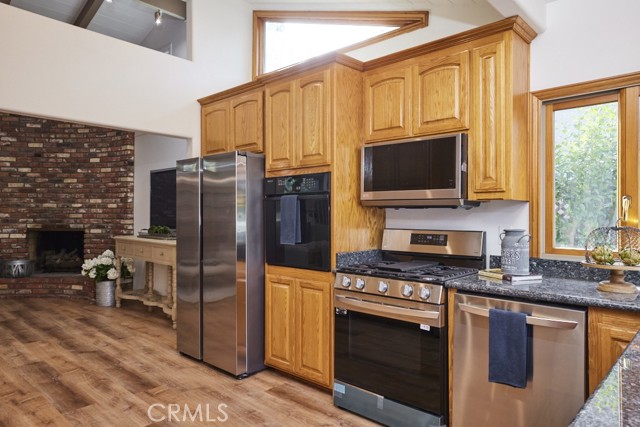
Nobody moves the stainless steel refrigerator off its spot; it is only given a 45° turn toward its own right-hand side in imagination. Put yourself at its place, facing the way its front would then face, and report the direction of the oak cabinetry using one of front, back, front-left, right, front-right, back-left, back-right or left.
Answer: back-left

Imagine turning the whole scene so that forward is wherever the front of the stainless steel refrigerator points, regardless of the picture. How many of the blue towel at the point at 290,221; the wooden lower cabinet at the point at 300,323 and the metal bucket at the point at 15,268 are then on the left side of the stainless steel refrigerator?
2

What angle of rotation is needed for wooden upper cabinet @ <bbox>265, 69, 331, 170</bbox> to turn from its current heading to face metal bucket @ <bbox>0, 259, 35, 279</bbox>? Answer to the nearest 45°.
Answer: approximately 90° to its right

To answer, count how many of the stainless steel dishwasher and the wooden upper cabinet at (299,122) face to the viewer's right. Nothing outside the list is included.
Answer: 0

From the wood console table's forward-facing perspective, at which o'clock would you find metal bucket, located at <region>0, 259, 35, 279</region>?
The metal bucket is roughly at 3 o'clock from the wood console table.

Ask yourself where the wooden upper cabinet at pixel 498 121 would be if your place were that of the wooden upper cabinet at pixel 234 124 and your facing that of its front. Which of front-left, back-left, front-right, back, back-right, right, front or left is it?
left

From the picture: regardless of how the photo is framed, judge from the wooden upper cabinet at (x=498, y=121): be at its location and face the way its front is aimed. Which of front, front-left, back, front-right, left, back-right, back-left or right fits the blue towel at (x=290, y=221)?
front-right

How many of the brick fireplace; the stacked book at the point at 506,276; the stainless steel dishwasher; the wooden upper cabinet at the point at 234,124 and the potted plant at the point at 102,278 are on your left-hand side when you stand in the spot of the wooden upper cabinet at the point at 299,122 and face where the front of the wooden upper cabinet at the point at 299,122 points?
2

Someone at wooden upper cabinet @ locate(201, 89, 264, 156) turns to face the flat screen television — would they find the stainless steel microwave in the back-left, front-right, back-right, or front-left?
back-right

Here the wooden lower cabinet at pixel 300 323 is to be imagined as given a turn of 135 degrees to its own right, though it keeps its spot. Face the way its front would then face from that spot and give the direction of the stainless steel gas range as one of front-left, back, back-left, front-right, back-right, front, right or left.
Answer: back-right
